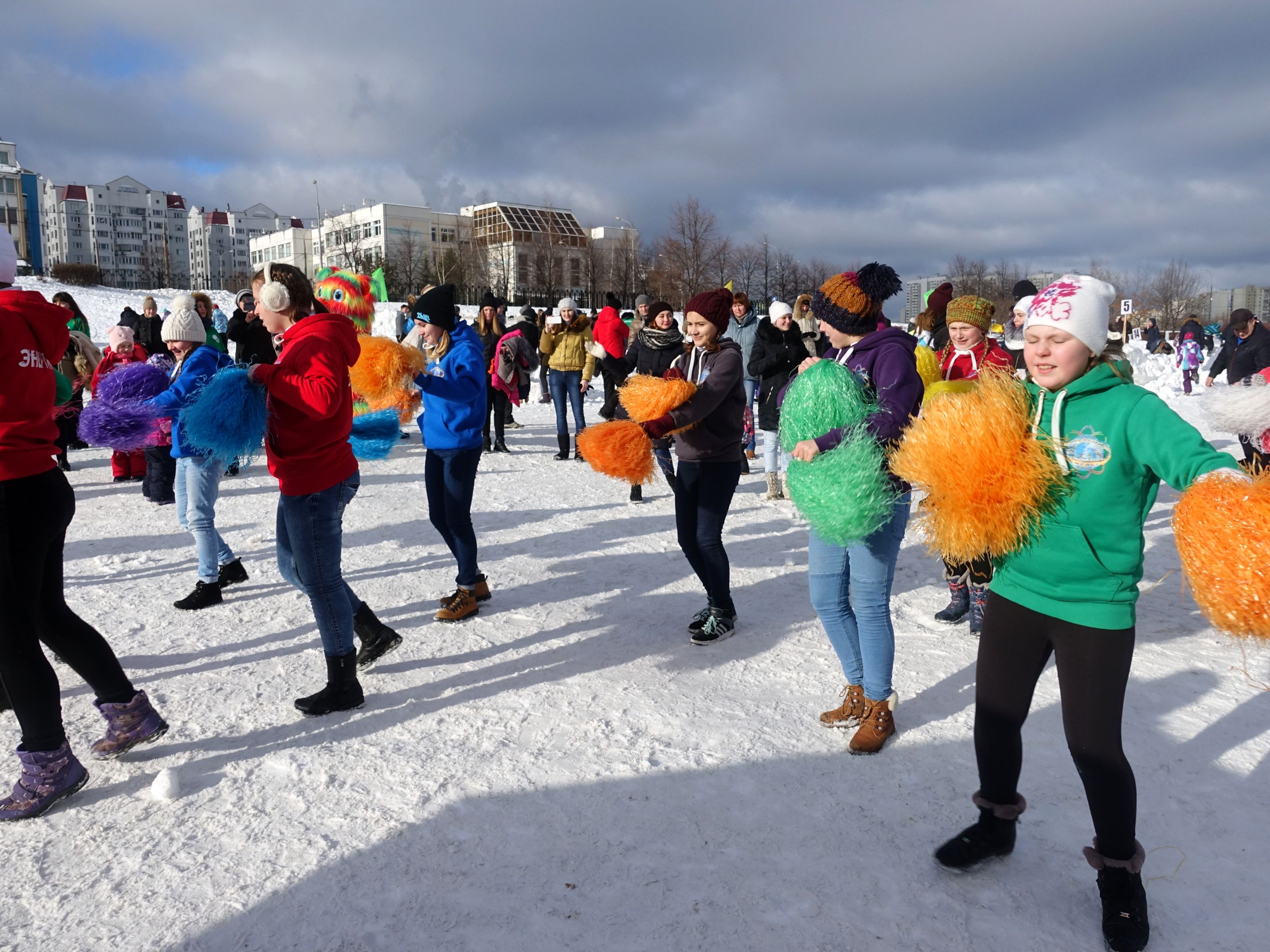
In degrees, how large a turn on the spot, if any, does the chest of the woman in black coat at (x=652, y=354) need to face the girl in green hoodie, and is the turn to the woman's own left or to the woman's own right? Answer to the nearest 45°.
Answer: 0° — they already face them

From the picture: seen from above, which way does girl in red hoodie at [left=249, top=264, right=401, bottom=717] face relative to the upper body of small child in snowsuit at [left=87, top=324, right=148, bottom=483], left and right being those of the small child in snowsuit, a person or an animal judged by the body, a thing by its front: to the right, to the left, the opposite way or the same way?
to the right

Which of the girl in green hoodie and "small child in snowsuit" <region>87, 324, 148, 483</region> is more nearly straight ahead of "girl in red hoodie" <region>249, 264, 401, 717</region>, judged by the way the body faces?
the small child in snowsuit

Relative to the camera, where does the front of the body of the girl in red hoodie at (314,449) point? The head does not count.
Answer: to the viewer's left

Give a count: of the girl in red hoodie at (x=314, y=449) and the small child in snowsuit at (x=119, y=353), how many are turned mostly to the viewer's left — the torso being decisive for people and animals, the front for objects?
1
